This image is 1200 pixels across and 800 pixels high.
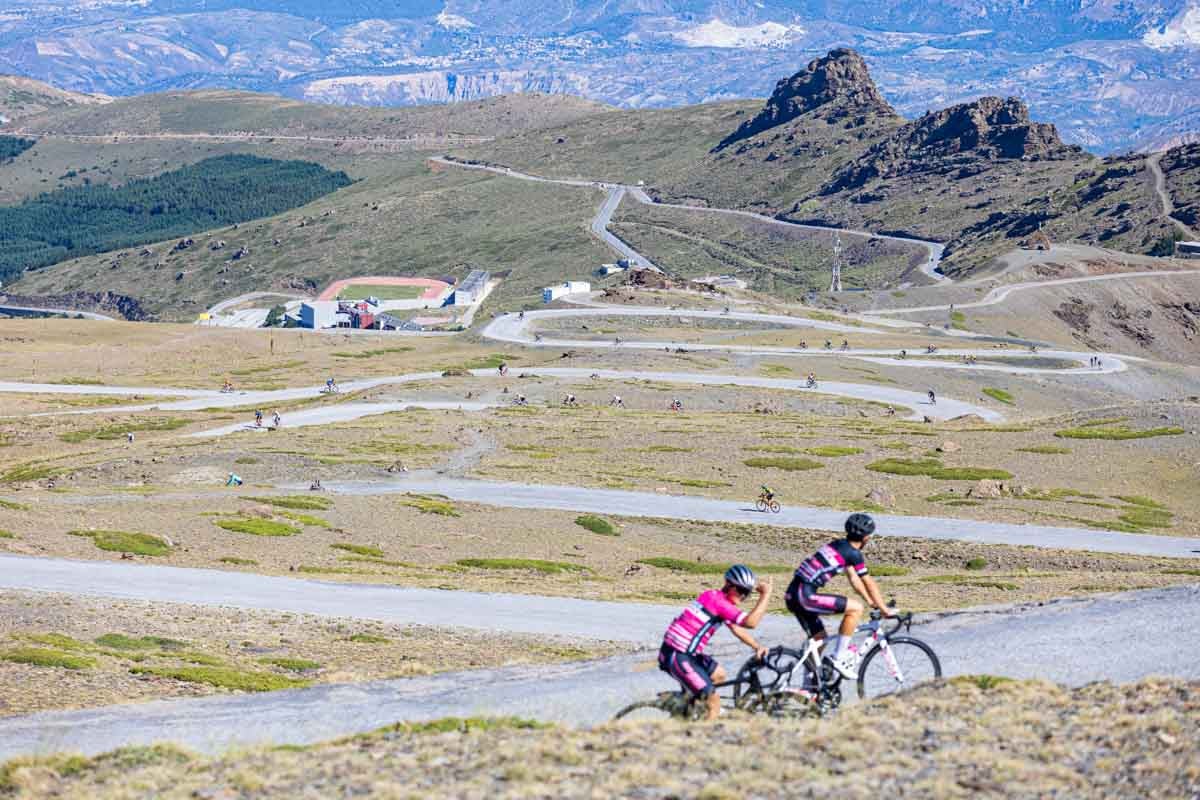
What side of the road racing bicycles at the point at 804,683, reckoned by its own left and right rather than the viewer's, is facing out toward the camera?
right
